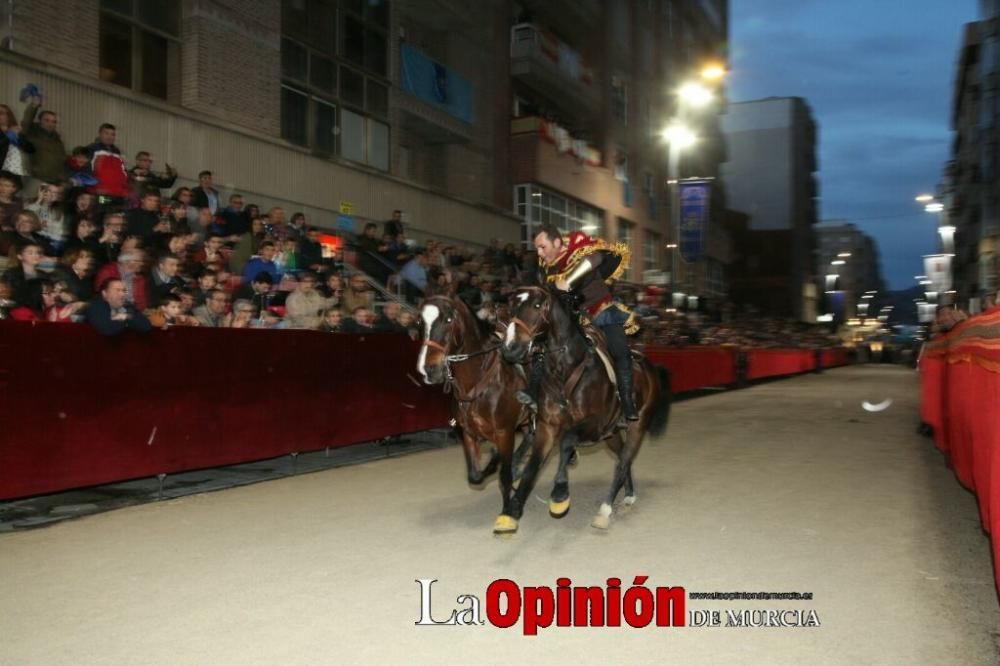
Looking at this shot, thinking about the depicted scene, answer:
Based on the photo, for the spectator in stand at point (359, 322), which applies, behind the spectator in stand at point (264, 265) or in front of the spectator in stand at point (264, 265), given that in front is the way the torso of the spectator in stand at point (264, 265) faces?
in front

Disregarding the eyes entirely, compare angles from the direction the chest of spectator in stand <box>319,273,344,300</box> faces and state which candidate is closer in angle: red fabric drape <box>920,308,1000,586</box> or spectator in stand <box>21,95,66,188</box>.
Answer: the red fabric drape

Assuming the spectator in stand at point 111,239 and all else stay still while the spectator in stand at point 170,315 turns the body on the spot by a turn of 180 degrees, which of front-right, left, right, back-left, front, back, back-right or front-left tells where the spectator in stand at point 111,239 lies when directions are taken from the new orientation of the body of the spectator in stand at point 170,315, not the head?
front

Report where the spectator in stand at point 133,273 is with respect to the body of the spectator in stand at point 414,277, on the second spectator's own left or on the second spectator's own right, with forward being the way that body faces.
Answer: on the second spectator's own right

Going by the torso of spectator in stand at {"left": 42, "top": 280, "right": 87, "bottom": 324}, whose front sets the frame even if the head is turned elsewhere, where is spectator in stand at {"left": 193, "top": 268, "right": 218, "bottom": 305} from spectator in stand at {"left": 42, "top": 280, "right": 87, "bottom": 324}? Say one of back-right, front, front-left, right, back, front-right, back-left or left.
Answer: left

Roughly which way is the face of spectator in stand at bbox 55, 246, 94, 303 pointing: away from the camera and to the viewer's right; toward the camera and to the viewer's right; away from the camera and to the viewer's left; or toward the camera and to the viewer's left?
toward the camera and to the viewer's right

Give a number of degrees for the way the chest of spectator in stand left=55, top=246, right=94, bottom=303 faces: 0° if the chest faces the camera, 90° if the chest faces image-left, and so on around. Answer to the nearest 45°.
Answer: approximately 315°

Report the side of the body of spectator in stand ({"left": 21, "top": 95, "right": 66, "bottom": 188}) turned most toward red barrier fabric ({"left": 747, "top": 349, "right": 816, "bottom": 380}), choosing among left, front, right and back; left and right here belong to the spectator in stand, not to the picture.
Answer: left

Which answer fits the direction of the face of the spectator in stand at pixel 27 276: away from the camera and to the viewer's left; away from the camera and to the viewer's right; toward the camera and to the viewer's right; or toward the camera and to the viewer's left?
toward the camera and to the viewer's right

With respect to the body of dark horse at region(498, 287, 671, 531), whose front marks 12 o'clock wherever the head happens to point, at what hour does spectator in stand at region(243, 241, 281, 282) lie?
The spectator in stand is roughly at 3 o'clock from the dark horse.

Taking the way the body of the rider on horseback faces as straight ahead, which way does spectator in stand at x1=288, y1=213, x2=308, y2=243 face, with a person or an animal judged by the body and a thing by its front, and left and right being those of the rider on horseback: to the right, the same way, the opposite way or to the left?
to the left

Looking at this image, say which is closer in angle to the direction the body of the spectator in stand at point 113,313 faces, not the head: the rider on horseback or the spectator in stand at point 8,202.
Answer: the rider on horseback

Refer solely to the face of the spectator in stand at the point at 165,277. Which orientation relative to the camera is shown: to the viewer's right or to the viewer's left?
to the viewer's right

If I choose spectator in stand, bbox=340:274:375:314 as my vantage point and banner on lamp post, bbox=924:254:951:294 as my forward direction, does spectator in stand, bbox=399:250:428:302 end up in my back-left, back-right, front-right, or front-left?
front-left

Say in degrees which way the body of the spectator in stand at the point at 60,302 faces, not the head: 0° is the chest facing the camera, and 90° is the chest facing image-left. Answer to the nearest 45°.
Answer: approximately 315°

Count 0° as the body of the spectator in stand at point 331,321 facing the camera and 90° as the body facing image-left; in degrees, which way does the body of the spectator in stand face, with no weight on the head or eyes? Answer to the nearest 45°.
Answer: approximately 315°

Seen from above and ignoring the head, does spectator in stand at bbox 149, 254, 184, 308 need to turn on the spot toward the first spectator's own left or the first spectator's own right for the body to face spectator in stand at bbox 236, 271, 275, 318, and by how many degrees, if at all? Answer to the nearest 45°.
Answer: approximately 90° to the first spectator's own left

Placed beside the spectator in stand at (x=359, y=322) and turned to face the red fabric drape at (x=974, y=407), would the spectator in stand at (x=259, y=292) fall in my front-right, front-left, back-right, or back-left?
back-right

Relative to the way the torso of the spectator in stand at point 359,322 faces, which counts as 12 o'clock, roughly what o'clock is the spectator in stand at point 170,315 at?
the spectator in stand at point 170,315 is roughly at 3 o'clock from the spectator in stand at point 359,322.
